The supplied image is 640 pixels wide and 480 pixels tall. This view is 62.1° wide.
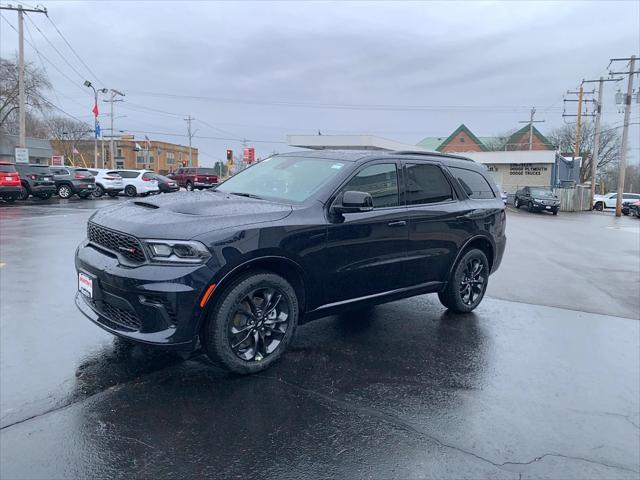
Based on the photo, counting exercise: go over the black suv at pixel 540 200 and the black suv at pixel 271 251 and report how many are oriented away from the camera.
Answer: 0

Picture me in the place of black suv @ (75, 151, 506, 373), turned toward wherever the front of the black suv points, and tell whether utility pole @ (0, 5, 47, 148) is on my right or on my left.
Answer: on my right

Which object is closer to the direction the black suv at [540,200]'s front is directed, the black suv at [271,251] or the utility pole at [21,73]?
the black suv

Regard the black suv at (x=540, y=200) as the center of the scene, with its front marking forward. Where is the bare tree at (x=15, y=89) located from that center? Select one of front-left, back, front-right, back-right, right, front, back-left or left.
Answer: back-right

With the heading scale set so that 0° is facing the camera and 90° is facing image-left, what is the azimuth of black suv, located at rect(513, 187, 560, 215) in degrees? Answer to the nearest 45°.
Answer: approximately 315°

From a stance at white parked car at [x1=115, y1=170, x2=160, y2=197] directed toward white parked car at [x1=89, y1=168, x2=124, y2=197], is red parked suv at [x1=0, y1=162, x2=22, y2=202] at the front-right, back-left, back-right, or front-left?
front-left

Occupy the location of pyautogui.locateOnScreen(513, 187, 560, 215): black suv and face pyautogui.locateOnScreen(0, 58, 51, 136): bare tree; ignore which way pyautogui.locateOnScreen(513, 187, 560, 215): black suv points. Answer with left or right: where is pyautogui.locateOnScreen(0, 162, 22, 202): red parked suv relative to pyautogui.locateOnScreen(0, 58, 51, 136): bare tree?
left

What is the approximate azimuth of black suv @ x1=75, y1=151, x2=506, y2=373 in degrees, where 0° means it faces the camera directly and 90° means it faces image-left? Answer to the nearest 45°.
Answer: approximately 45°

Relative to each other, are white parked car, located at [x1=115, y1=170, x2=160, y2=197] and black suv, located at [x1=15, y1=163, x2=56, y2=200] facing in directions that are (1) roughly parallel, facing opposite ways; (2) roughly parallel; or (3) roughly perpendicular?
roughly parallel
